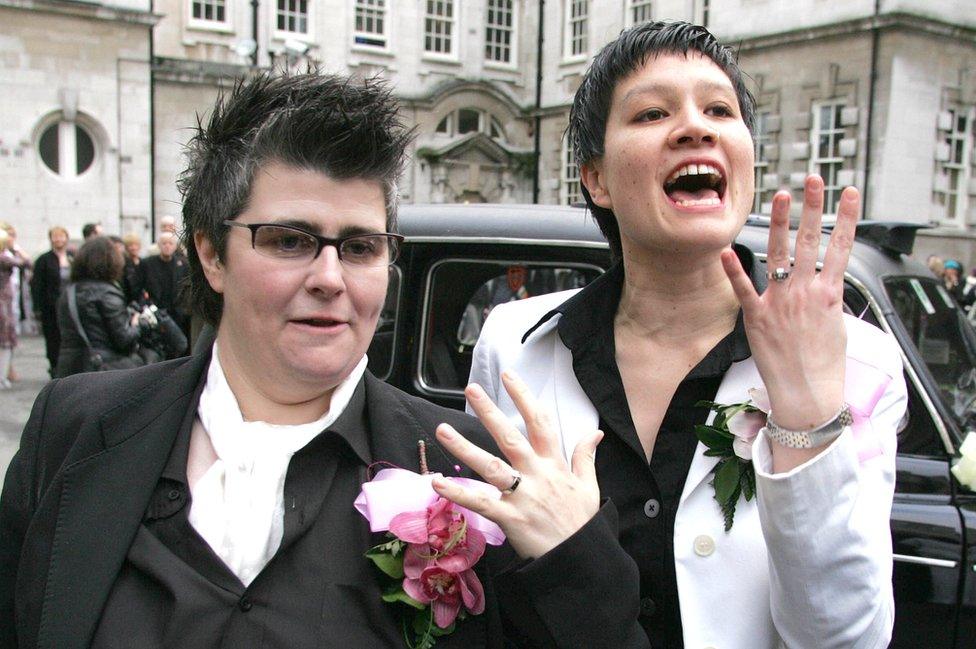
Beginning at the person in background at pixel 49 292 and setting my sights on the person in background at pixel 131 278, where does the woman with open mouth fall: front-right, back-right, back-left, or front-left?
front-right

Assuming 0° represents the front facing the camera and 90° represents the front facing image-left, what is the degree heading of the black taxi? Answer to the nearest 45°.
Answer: approximately 315°

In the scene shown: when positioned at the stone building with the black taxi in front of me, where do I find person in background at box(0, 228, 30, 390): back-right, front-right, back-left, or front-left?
front-right

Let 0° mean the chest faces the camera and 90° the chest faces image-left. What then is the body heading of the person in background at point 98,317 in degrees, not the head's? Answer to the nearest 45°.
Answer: approximately 225°

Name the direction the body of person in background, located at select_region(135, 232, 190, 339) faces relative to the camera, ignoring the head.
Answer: toward the camera

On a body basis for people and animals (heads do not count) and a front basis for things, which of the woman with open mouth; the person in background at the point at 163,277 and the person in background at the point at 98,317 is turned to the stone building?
the person in background at the point at 98,317

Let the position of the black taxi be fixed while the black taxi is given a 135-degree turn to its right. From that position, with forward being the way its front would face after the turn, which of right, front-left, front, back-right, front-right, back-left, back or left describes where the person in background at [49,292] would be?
front-right

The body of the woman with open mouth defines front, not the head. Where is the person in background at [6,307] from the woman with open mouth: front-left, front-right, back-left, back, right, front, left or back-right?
back-right

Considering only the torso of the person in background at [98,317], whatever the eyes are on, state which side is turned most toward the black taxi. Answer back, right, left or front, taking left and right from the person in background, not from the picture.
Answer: right

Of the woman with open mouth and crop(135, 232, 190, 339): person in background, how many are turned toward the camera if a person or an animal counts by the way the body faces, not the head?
2

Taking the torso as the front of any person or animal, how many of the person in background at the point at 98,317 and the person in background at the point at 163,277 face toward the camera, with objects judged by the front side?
1

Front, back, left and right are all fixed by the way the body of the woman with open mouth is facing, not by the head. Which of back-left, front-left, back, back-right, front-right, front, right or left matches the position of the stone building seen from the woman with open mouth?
back

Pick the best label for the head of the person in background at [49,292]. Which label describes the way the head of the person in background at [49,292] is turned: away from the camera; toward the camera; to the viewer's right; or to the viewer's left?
toward the camera

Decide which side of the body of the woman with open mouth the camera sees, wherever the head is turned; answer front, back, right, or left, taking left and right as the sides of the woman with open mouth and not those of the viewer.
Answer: front

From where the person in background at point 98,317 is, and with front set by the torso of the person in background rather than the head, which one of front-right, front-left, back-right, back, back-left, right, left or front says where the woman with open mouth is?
back-right

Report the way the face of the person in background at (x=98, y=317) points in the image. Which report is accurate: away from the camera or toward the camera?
away from the camera

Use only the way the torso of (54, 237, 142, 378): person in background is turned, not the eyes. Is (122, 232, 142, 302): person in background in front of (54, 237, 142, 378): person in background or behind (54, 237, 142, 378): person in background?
in front
